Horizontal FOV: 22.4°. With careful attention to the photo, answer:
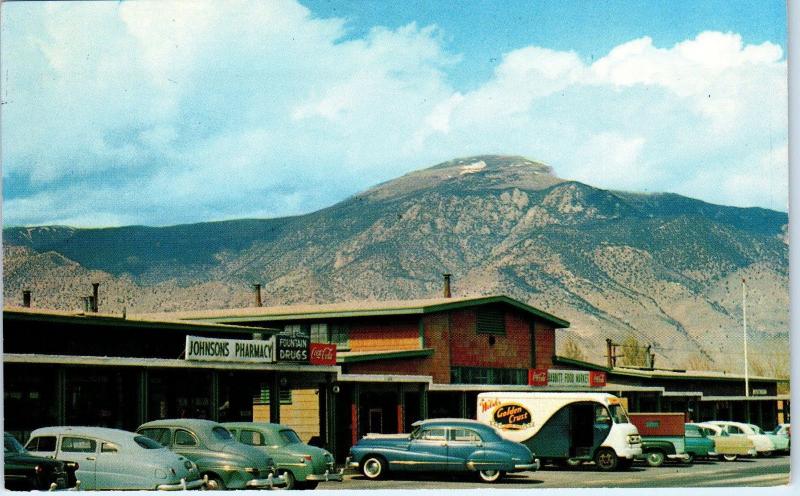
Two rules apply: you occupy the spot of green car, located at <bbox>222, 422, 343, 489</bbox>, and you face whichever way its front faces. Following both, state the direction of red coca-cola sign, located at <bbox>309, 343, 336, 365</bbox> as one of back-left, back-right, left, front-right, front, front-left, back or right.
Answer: front-right

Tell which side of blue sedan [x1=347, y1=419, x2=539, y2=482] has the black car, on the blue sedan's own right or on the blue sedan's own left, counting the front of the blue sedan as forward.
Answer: on the blue sedan's own left

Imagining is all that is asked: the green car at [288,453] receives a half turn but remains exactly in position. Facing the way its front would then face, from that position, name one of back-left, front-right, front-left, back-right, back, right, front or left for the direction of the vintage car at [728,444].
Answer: left

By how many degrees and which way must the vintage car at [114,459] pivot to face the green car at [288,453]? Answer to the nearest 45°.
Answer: approximately 90° to its right

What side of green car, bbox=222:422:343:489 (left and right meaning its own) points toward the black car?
left

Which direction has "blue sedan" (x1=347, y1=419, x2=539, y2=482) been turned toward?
to the viewer's left

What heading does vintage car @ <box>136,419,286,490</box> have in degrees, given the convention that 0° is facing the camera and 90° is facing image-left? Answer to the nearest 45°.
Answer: approximately 135°

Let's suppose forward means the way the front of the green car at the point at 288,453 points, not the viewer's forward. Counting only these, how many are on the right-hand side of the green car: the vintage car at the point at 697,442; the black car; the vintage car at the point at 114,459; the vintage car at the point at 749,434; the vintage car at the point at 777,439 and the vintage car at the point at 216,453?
3

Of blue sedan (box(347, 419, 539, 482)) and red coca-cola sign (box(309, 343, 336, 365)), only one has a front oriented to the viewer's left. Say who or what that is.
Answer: the blue sedan

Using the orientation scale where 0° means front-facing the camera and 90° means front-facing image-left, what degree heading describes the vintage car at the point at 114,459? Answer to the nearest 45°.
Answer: approximately 135°

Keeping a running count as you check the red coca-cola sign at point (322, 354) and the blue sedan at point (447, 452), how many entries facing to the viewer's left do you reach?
1

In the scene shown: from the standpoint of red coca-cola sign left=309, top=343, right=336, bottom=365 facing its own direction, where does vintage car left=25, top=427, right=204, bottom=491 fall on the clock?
The vintage car is roughly at 2 o'clock from the red coca-cola sign.

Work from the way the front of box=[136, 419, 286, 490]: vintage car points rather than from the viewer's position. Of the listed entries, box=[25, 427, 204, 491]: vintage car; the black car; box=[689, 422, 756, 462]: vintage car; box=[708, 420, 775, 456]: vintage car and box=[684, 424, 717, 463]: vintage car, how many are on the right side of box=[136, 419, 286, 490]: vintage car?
3
